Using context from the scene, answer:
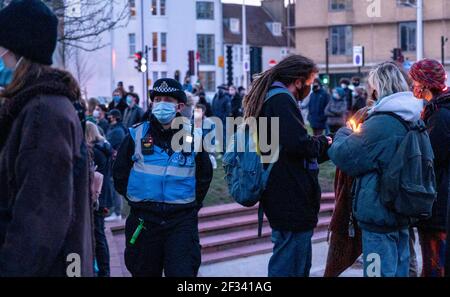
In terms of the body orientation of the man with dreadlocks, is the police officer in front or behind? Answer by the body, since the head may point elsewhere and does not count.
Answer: behind

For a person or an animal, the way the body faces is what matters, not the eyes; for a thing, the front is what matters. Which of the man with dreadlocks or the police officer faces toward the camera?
the police officer

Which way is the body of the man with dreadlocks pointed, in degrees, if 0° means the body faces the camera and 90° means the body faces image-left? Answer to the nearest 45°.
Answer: approximately 270°

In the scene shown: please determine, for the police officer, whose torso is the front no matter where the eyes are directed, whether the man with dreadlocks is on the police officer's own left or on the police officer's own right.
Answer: on the police officer's own left

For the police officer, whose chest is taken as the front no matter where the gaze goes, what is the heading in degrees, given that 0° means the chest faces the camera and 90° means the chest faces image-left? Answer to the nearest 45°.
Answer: approximately 0°

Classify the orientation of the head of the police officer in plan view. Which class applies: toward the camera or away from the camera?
toward the camera

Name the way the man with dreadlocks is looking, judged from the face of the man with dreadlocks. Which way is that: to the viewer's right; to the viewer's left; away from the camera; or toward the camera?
to the viewer's right

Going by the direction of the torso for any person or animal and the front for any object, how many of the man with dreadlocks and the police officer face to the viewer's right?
1

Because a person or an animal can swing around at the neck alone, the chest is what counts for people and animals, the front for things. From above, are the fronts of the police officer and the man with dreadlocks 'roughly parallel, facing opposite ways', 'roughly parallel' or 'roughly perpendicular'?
roughly perpendicular
